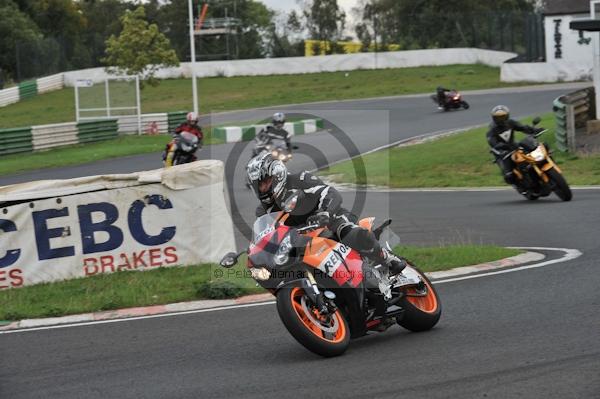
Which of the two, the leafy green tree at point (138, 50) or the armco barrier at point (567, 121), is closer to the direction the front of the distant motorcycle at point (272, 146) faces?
the armco barrier

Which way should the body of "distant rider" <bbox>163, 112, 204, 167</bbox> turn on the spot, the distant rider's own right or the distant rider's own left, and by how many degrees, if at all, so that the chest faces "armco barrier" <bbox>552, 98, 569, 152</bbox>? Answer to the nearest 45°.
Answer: approximately 45° to the distant rider's own left

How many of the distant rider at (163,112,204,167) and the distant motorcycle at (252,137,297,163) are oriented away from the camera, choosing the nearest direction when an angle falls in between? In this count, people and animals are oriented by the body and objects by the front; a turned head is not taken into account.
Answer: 0

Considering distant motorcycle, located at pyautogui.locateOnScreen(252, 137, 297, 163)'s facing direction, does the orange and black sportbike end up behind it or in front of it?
in front

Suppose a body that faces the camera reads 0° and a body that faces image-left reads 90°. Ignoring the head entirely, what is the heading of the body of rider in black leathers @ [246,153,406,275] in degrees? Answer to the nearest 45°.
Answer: approximately 45°

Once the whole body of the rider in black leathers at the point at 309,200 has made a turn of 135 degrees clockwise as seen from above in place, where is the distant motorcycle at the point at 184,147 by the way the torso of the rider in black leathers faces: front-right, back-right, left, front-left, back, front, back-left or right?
front
